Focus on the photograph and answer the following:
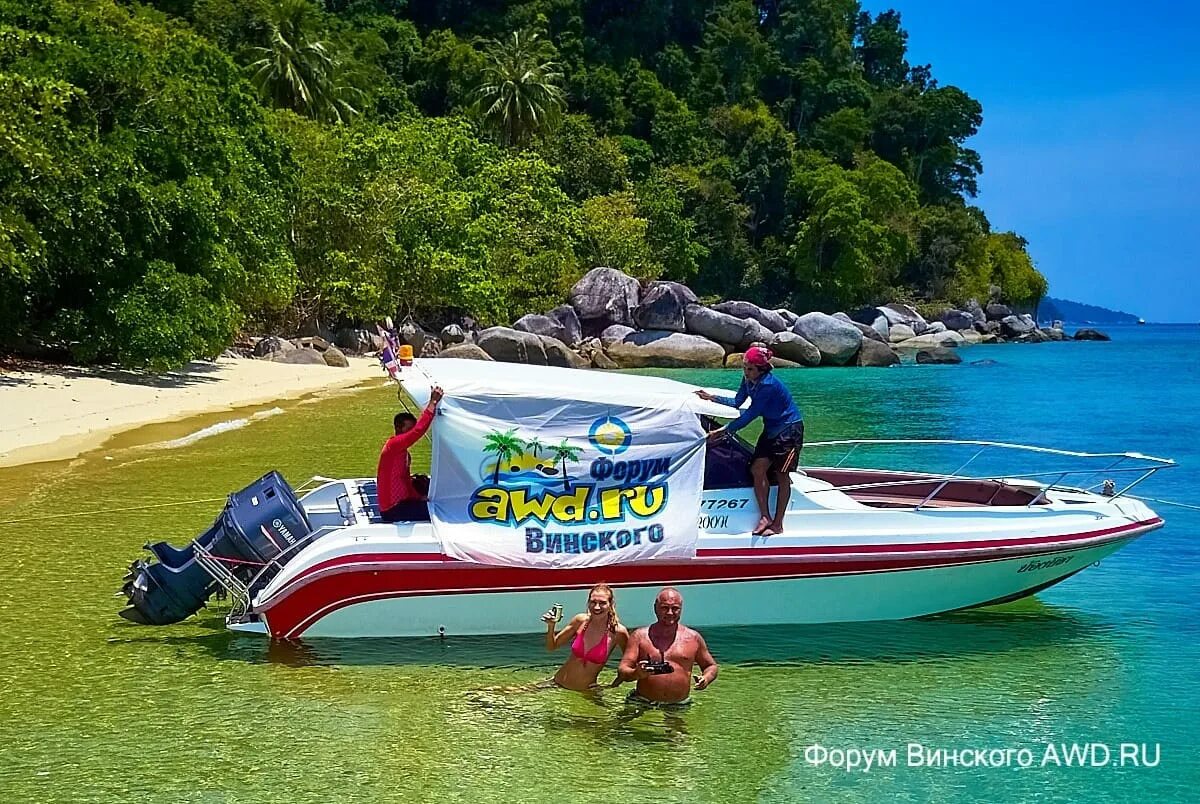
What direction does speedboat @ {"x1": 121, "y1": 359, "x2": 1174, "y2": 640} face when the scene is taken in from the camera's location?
facing to the right of the viewer

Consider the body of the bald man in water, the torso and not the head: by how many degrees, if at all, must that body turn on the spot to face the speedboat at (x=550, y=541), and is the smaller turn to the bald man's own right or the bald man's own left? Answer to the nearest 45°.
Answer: approximately 135° to the bald man's own right

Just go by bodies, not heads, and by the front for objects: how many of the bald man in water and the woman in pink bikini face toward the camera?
2

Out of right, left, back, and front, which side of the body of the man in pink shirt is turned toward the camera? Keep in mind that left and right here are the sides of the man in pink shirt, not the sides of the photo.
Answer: right

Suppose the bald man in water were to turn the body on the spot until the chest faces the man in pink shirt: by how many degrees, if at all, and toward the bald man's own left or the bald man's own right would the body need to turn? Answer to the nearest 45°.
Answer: approximately 135° to the bald man's own right

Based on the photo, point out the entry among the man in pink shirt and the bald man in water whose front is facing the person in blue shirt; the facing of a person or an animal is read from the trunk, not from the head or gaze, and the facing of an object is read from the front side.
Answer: the man in pink shirt

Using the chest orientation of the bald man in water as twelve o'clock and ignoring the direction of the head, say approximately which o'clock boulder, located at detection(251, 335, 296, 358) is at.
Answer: The boulder is roughly at 5 o'clock from the bald man in water.
